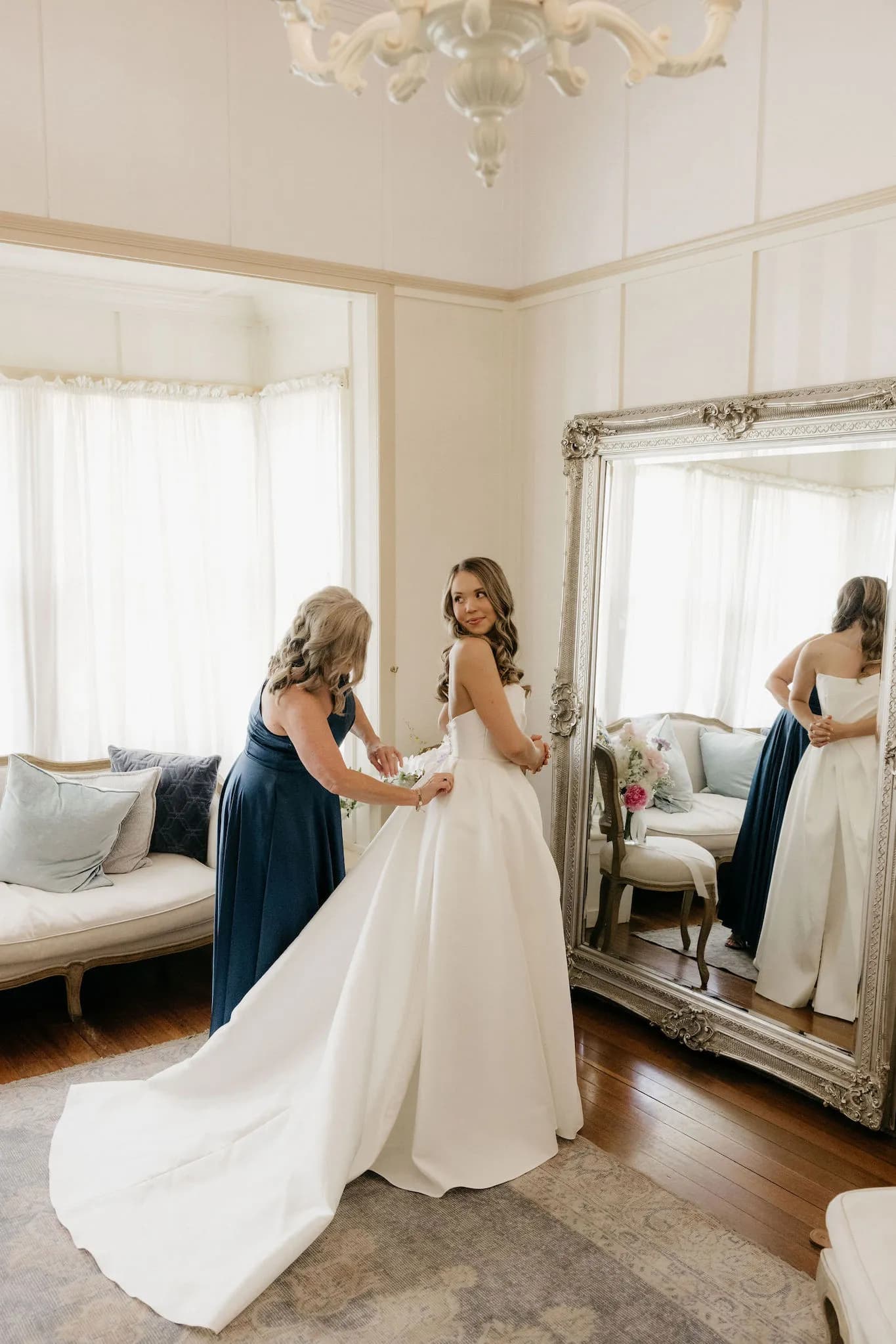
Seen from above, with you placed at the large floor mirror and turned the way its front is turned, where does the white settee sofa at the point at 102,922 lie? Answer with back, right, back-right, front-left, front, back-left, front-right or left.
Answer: front-right

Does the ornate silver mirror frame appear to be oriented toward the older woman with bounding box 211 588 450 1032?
yes

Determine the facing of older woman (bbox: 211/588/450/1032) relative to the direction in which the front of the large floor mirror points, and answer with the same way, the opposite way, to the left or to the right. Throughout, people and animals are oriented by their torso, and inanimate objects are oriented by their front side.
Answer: the opposite way

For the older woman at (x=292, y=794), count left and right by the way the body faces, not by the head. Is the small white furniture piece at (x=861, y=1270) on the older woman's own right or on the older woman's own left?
on the older woman's own right

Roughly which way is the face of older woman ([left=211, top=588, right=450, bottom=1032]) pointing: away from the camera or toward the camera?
away from the camera

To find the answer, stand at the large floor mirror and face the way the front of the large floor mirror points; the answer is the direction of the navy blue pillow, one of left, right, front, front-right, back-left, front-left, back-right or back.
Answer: front-right

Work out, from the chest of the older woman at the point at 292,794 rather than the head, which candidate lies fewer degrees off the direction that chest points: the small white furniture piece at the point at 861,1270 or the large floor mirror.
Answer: the large floor mirror

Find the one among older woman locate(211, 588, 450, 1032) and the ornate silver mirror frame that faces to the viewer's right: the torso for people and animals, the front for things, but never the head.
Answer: the older woman

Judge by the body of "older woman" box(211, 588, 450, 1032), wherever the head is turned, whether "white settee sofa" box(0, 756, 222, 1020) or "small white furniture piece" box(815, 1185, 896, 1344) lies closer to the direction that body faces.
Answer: the small white furniture piece

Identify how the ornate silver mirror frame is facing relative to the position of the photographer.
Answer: facing the viewer and to the left of the viewer

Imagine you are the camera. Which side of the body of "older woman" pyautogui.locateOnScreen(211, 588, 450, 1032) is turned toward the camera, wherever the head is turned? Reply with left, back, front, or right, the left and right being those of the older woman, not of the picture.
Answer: right

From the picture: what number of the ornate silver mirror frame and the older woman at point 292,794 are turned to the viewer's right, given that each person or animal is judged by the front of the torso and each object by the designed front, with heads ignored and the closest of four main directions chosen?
1

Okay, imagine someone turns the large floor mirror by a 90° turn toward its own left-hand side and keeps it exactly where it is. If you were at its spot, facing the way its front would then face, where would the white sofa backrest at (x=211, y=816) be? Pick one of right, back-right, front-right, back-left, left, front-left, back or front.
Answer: back-right

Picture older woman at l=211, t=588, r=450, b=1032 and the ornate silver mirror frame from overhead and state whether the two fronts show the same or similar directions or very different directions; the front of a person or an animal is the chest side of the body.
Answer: very different directions

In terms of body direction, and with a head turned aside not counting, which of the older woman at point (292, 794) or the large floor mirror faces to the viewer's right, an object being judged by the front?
the older woman

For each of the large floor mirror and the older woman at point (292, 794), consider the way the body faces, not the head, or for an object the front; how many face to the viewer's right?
1
